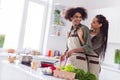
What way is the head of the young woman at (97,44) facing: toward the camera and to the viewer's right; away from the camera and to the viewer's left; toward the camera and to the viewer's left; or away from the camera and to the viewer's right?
toward the camera and to the viewer's left

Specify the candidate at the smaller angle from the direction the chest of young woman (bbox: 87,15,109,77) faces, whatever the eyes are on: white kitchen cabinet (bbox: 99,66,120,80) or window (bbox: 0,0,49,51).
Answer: the window

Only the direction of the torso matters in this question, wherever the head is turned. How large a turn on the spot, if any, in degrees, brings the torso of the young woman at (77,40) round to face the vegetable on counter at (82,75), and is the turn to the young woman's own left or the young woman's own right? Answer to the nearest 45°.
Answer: approximately 45° to the young woman's own left

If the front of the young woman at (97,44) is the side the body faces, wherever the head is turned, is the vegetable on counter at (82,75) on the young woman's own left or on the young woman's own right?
on the young woman's own left

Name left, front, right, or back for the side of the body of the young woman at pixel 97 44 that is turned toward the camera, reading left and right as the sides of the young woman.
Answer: left

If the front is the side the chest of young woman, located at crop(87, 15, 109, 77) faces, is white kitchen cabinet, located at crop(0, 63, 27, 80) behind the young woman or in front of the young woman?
in front

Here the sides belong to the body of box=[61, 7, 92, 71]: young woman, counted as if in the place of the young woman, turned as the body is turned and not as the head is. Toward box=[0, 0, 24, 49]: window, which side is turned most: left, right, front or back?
right

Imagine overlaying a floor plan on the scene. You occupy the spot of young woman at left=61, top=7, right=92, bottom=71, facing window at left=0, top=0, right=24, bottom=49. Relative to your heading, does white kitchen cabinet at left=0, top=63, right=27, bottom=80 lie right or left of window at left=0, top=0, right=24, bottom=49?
left

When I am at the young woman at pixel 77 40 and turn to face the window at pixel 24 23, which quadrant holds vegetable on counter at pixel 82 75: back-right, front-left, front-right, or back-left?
back-left

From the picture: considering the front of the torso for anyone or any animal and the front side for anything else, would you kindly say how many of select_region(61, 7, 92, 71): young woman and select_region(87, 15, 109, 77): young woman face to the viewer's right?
0

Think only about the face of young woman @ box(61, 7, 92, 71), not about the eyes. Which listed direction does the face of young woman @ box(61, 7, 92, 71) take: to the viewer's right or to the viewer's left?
to the viewer's right

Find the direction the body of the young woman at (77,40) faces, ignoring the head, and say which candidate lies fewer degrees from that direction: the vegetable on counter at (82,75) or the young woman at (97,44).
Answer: the vegetable on counter

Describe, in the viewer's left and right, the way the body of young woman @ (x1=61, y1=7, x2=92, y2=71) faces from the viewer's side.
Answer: facing the viewer and to the left of the viewer
